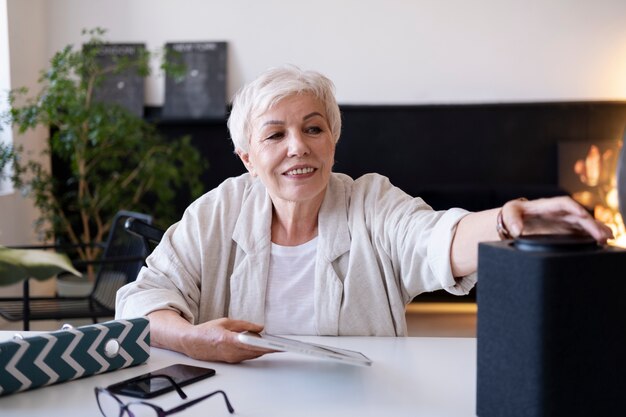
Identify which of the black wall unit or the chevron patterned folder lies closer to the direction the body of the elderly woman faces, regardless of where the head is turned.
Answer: the chevron patterned folder

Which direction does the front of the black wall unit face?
toward the camera

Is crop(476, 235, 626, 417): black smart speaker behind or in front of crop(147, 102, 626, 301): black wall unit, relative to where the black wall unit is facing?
in front

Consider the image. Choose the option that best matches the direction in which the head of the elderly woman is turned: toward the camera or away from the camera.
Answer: toward the camera

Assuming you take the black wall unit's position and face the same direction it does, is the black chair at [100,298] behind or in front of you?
in front

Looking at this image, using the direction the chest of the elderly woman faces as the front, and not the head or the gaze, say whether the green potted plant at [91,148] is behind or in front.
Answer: behind

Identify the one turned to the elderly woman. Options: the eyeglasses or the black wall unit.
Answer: the black wall unit

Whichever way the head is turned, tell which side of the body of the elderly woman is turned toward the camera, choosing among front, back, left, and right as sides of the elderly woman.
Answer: front

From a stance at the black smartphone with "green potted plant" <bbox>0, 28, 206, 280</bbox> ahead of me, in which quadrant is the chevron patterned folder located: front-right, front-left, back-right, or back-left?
front-left

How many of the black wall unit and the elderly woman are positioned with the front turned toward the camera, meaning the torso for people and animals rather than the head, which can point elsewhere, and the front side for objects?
2

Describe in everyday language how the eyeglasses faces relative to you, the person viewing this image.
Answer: facing the viewer and to the left of the viewer

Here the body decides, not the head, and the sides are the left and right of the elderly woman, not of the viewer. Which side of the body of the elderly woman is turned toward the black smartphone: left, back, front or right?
front

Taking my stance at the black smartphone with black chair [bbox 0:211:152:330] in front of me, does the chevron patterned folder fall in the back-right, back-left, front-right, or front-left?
front-left
